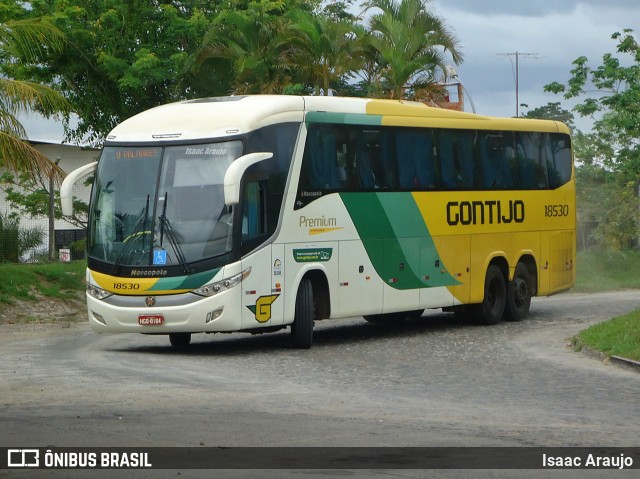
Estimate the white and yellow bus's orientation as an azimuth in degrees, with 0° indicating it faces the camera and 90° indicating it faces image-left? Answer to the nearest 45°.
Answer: approximately 45°

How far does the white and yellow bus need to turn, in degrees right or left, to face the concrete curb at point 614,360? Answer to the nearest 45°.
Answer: approximately 135° to its left

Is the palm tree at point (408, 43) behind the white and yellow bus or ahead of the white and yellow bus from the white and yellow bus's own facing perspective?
behind

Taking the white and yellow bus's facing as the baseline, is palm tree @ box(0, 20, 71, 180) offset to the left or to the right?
on its right

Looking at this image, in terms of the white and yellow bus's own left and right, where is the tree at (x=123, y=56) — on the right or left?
on its right
